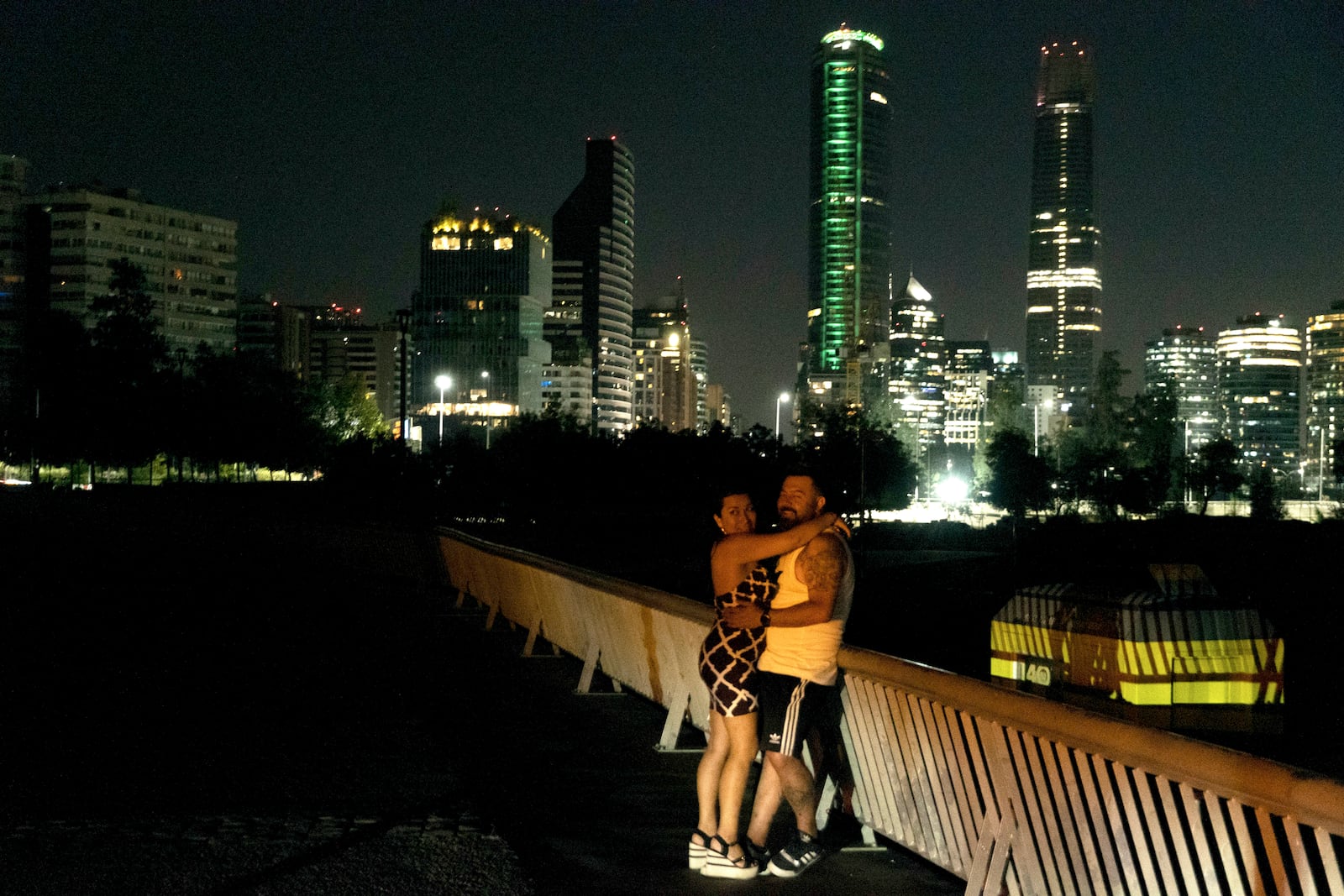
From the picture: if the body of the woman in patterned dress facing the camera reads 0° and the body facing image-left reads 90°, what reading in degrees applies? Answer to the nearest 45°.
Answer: approximately 270°
